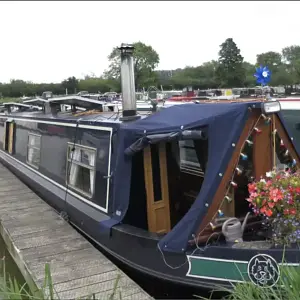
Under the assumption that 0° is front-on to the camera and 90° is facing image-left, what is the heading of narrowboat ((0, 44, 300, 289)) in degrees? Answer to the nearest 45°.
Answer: approximately 315°
